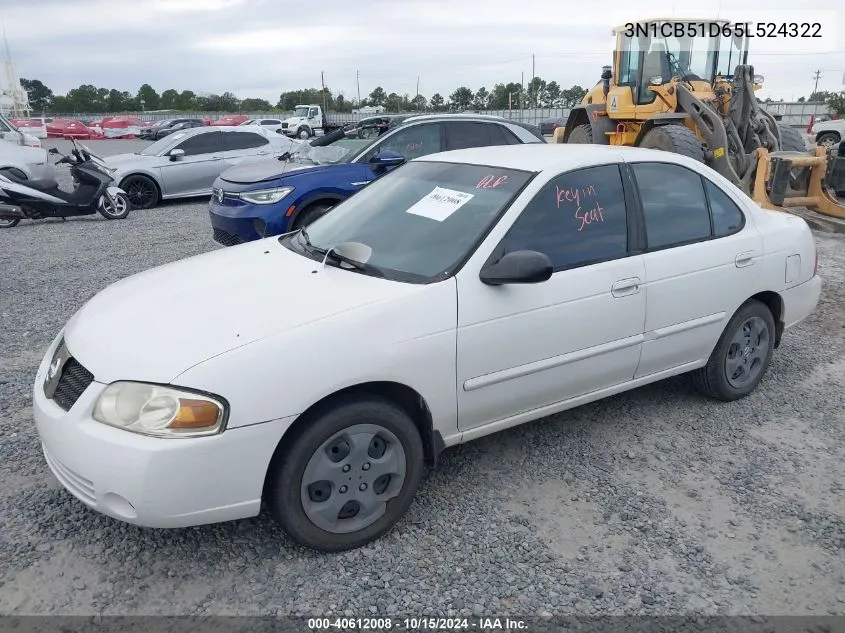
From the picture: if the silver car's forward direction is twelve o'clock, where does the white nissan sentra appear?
The white nissan sentra is roughly at 9 o'clock from the silver car.

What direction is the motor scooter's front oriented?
to the viewer's right

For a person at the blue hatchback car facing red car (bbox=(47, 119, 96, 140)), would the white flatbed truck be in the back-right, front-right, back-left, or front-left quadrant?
front-right

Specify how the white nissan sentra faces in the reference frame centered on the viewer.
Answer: facing the viewer and to the left of the viewer

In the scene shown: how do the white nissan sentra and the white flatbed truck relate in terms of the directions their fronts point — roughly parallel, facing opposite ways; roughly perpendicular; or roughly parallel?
roughly parallel

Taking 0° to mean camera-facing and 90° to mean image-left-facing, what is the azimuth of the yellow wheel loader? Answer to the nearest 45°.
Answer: approximately 315°

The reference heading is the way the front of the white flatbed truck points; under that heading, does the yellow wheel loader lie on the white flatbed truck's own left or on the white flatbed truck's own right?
on the white flatbed truck's own left

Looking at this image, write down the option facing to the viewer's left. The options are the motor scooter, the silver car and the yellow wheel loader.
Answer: the silver car

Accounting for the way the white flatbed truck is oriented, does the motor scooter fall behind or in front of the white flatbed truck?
in front

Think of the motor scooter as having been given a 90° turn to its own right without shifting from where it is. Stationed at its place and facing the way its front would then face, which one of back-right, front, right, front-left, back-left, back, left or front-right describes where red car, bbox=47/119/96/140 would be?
back

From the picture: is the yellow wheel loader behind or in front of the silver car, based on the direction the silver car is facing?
behind

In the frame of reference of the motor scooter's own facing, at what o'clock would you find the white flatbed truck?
The white flatbed truck is roughly at 10 o'clock from the motor scooter.

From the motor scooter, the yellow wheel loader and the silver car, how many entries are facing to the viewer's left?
1

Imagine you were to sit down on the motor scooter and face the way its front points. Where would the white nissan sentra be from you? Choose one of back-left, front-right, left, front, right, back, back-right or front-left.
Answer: right

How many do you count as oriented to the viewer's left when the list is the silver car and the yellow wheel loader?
1

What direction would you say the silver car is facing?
to the viewer's left
